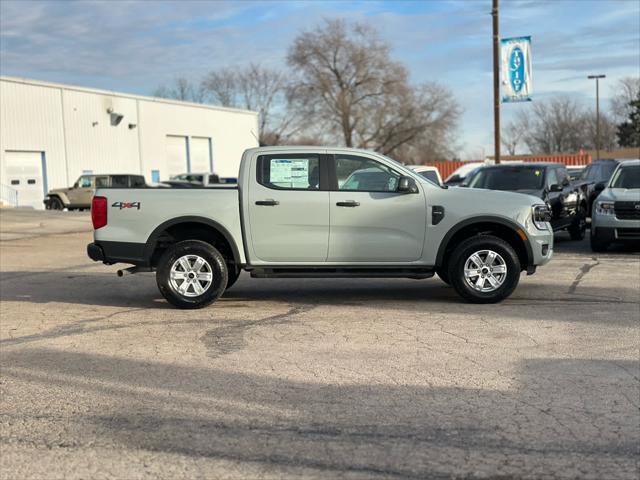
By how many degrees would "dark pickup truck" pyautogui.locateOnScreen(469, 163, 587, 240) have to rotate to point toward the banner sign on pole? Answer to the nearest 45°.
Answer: approximately 135° to its right

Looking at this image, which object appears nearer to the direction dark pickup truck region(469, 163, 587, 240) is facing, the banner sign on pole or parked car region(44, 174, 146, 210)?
the parked car

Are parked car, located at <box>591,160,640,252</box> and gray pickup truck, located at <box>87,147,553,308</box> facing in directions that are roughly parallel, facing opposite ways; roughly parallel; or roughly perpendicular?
roughly perpendicular

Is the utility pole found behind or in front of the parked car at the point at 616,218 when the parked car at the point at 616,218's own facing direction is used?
behind

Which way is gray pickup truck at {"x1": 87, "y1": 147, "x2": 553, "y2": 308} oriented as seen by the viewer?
to the viewer's right

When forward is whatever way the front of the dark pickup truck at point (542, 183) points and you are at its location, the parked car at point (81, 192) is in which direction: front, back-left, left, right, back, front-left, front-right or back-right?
right

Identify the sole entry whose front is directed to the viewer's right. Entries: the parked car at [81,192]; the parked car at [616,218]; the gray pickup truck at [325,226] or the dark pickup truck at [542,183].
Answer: the gray pickup truck

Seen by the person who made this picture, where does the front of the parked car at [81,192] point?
facing to the left of the viewer

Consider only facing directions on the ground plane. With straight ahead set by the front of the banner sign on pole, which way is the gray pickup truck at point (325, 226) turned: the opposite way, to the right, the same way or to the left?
to the left
